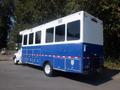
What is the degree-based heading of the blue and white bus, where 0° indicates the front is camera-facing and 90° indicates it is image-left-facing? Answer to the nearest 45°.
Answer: approximately 135°
